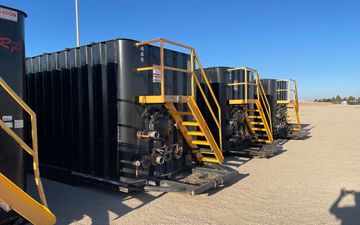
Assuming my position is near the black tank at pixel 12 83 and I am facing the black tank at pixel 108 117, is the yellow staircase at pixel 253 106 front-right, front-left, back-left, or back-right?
front-right

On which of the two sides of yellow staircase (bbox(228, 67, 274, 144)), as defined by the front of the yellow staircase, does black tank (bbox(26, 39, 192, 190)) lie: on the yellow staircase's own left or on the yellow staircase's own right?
on the yellow staircase's own right

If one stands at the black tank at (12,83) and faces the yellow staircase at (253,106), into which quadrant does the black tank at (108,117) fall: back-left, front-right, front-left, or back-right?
front-left

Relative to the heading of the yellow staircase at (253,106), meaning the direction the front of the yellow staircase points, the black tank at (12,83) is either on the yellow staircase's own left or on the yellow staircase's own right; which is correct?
on the yellow staircase's own right
